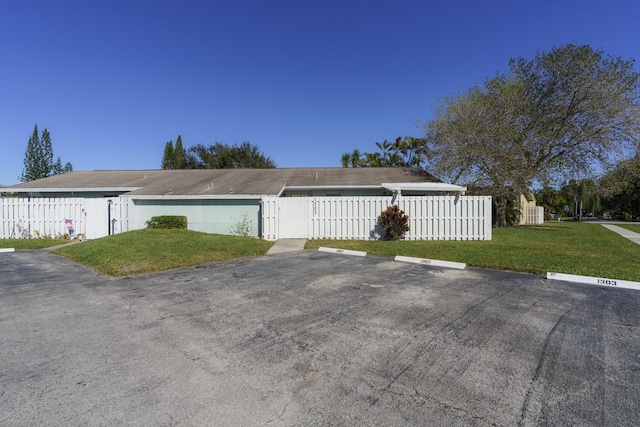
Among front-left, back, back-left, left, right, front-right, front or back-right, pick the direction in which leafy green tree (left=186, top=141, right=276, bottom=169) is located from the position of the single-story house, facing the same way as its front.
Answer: back

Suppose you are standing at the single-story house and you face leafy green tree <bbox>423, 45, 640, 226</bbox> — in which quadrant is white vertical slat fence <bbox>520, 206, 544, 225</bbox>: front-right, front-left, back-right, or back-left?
front-left

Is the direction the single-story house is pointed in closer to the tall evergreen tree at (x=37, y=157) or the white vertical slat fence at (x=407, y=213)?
the white vertical slat fence

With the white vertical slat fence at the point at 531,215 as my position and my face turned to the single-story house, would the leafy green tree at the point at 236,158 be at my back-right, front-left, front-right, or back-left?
front-right

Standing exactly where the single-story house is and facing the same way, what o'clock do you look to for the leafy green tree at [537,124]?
The leafy green tree is roughly at 9 o'clock from the single-story house.

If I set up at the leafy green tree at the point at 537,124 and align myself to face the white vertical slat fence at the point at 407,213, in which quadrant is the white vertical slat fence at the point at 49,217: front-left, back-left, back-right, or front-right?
front-right

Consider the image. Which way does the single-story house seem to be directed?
toward the camera

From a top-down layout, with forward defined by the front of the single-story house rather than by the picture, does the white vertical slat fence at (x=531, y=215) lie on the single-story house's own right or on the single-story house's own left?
on the single-story house's own left

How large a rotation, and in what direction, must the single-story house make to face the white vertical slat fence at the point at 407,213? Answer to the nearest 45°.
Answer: approximately 45° to its left

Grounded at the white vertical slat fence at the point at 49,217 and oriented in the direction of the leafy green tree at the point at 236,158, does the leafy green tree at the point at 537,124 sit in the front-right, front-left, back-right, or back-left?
front-right

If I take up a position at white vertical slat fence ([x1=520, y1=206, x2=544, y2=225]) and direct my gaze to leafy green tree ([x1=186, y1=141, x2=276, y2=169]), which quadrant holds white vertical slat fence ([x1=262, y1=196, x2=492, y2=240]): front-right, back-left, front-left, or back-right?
front-left

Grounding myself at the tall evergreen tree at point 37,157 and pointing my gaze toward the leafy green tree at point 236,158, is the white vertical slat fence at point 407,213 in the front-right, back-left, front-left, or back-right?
front-right

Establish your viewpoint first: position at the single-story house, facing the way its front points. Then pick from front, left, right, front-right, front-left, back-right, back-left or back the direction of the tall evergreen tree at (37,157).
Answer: back-right

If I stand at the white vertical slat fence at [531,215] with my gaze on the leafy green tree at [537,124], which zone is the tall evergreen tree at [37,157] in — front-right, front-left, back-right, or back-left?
front-right
